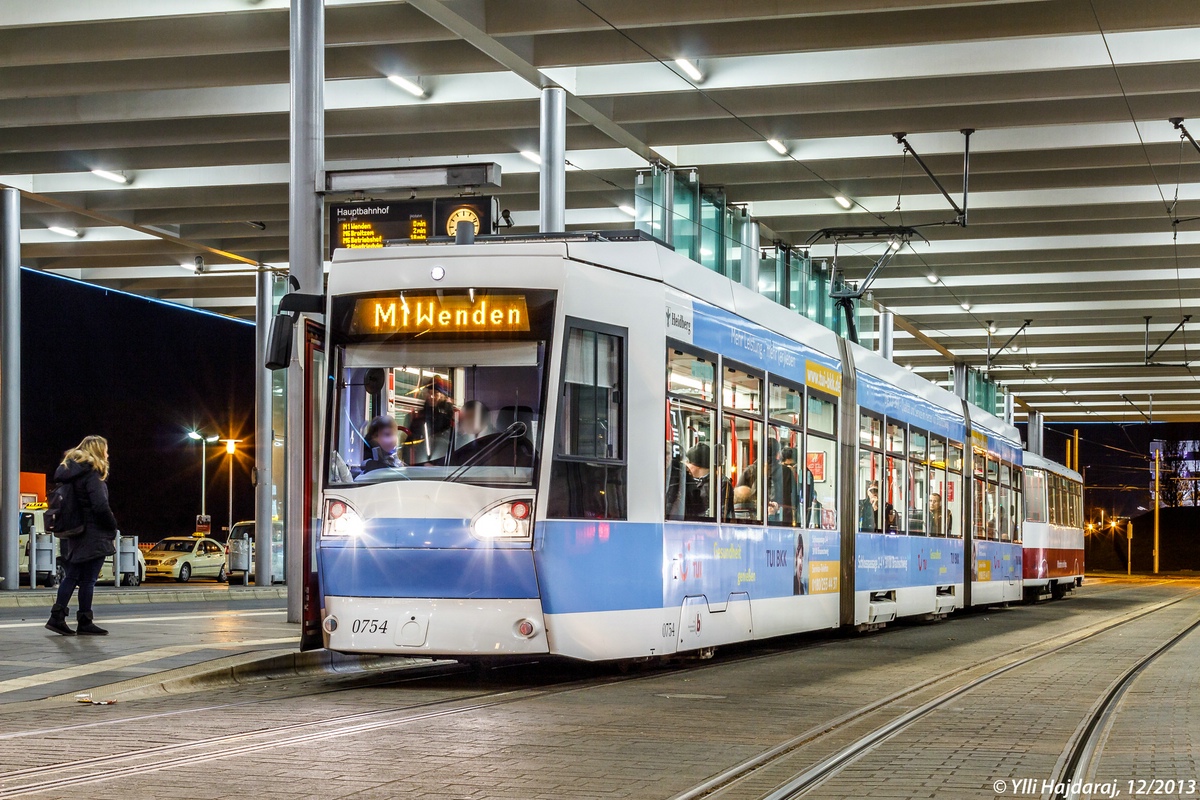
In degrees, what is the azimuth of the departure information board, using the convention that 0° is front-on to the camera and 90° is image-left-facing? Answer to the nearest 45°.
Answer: approximately 0°

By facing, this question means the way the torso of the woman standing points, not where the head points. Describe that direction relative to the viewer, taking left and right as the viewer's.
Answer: facing to the right of the viewer

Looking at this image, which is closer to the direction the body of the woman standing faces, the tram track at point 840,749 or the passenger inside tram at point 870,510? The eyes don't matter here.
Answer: the passenger inside tram

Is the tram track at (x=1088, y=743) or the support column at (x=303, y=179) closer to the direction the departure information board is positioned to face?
the tram track

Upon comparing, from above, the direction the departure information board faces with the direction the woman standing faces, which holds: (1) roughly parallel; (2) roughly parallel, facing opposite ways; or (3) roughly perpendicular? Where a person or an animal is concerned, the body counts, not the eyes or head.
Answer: roughly perpendicular

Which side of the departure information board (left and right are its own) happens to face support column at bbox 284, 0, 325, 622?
right

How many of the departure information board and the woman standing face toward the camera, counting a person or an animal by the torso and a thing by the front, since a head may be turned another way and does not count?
1
